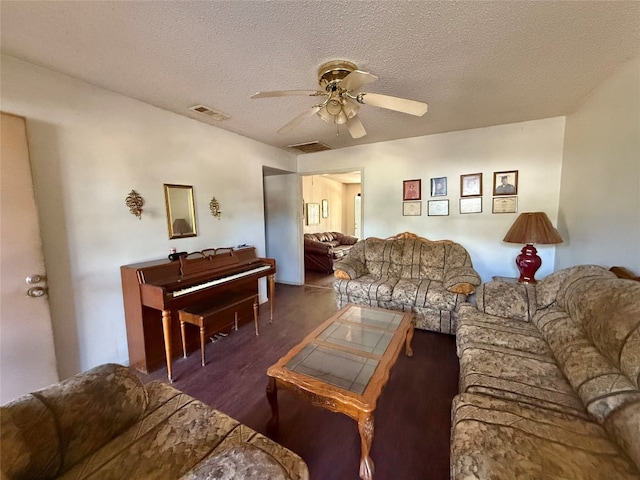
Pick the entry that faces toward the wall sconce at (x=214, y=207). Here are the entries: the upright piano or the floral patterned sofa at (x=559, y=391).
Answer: the floral patterned sofa

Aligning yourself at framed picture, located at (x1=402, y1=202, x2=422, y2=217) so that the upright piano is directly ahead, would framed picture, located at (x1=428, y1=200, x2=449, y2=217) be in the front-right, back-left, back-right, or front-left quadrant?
back-left

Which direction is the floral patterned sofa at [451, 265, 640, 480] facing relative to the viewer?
to the viewer's left

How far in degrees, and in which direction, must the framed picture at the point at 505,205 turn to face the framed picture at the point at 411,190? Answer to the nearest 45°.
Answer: approximately 90° to its right

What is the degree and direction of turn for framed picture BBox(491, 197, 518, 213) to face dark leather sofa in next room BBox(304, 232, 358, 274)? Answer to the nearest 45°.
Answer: approximately 90° to its right

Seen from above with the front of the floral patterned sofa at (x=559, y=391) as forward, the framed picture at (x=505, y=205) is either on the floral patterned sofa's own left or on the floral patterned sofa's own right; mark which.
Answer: on the floral patterned sofa's own right

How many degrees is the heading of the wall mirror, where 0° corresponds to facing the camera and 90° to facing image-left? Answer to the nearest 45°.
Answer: approximately 315°

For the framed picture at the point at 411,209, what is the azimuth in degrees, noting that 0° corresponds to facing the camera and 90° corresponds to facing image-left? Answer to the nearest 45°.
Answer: approximately 0°

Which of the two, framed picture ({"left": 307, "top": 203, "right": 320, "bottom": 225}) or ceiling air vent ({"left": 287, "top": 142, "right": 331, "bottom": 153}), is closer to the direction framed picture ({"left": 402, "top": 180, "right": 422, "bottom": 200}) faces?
the ceiling air vent
